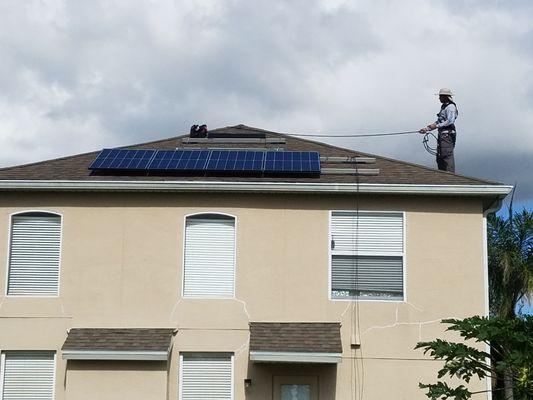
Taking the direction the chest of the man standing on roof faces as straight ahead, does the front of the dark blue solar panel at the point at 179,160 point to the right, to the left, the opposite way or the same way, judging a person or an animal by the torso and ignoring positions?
to the left

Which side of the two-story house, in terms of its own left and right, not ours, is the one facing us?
front

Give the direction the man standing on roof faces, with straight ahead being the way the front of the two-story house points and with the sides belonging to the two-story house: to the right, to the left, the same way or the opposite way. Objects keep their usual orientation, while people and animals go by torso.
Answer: to the right

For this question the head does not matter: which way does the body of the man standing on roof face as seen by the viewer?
to the viewer's left

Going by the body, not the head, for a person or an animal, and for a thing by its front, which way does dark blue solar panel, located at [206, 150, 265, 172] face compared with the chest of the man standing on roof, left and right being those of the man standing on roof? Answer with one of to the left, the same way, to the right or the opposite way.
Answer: to the left

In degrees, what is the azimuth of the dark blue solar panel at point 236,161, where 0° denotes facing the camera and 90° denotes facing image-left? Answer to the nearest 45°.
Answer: approximately 0°

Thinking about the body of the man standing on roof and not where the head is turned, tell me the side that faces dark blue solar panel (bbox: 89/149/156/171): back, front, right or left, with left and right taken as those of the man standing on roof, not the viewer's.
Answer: front

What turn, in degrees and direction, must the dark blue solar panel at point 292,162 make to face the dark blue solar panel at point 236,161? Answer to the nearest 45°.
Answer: approximately 90° to its right

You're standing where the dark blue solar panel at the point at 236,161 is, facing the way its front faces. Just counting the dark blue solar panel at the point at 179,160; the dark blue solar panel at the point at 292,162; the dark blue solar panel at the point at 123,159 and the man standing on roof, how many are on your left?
2

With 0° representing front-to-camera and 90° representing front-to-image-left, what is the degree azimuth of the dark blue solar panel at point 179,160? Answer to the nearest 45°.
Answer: approximately 0°

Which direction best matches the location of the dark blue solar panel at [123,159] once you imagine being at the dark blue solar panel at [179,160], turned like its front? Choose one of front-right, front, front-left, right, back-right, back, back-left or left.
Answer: right

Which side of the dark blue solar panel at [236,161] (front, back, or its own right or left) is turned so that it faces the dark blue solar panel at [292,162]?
left

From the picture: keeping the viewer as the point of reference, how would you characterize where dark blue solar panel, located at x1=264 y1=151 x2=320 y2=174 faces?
facing the viewer
